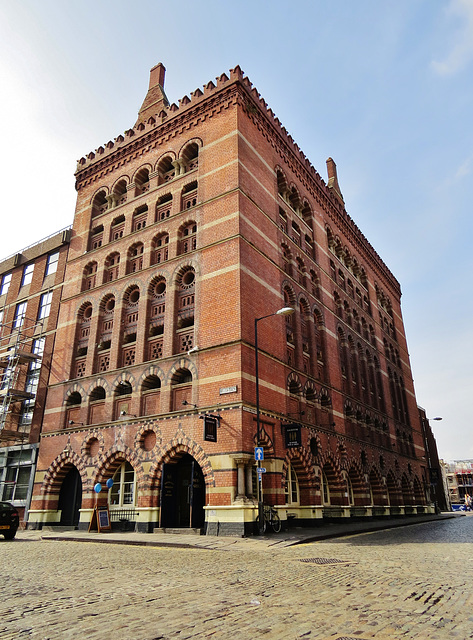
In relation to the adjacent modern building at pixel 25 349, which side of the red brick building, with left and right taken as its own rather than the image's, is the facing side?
right

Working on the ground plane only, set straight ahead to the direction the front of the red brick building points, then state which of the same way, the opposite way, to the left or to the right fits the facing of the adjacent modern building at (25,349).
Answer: the same way

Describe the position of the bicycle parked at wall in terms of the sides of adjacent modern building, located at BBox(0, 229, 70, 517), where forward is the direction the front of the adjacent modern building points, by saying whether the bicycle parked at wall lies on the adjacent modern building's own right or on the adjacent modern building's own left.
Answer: on the adjacent modern building's own left

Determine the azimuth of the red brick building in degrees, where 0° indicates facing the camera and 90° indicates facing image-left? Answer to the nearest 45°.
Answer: approximately 45°

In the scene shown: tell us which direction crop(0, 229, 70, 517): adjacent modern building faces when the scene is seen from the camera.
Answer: facing the viewer and to the left of the viewer

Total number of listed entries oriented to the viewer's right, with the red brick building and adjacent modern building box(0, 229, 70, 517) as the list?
0
